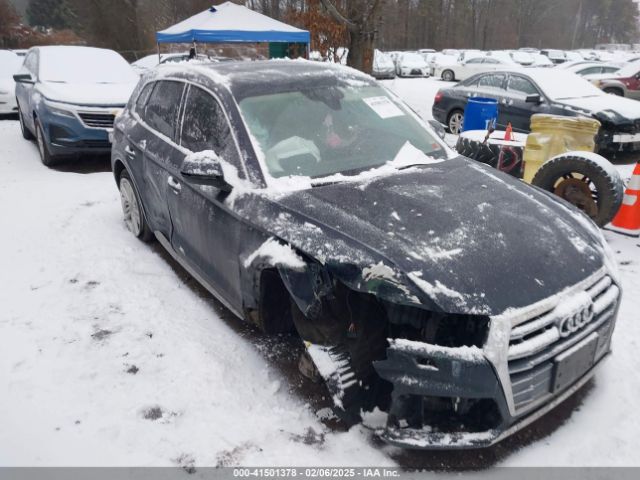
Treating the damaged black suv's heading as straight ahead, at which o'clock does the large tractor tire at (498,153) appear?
The large tractor tire is roughly at 8 o'clock from the damaged black suv.

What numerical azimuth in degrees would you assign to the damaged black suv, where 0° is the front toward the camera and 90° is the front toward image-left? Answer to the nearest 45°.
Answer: approximately 315°

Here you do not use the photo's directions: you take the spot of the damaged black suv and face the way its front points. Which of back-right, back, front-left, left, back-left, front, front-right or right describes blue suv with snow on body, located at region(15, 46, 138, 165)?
back

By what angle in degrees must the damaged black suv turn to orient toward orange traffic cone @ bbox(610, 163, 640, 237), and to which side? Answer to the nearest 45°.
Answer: approximately 90° to its left

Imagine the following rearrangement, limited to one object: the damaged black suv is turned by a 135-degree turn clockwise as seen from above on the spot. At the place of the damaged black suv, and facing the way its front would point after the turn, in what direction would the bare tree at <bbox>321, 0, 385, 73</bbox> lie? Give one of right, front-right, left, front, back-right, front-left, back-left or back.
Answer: right

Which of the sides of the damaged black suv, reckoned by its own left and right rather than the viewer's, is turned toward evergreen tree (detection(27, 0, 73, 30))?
back

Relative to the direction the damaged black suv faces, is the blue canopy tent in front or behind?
behind
